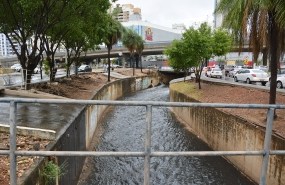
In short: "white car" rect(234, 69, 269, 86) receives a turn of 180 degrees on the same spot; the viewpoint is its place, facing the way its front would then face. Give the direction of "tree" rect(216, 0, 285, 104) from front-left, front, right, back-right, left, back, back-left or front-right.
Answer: front-right

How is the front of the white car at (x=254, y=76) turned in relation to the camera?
facing away from the viewer and to the left of the viewer

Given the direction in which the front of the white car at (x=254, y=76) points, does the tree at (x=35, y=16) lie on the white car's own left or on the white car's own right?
on the white car's own left

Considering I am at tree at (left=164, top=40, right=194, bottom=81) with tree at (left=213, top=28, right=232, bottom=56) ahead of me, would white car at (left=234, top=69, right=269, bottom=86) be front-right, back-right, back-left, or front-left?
front-right
